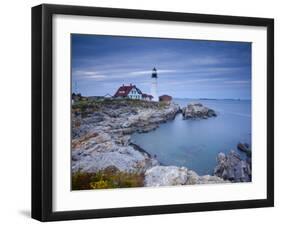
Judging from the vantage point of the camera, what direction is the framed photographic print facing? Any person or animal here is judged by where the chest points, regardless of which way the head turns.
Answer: facing the viewer and to the right of the viewer
